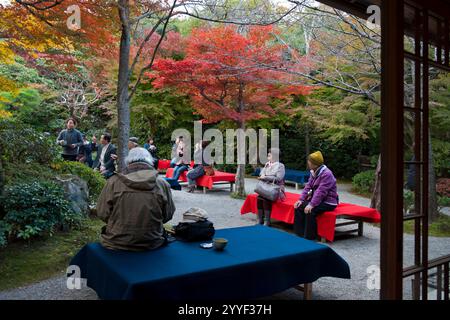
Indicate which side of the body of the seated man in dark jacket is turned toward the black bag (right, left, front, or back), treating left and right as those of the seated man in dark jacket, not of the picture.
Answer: right

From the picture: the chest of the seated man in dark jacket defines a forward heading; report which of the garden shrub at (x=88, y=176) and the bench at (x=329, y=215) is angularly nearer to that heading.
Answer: the garden shrub

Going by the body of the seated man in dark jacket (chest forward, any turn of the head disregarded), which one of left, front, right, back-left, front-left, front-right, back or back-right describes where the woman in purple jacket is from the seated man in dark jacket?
front-right

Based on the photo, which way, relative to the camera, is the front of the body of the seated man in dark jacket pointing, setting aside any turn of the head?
away from the camera

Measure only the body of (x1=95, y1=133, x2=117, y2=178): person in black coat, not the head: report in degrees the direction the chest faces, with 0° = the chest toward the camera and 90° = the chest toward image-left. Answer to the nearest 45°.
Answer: approximately 45°

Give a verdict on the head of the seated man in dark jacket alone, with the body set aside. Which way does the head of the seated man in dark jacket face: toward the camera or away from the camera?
away from the camera

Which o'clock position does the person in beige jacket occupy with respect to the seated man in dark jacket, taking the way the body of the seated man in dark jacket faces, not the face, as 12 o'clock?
The person in beige jacket is roughly at 1 o'clock from the seated man in dark jacket.

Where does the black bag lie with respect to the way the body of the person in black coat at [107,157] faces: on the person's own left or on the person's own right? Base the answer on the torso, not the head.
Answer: on the person's own left

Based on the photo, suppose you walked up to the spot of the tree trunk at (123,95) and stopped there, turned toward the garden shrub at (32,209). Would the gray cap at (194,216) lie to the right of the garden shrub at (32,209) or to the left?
left

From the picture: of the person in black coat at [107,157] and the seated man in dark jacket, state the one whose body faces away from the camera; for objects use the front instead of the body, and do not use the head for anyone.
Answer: the seated man in dark jacket

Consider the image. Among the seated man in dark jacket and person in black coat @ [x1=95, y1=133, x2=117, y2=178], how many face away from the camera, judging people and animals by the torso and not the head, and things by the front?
1

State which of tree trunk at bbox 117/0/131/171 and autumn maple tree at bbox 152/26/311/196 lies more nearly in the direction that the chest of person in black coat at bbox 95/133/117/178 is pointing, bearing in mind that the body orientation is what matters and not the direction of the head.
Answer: the tree trunk

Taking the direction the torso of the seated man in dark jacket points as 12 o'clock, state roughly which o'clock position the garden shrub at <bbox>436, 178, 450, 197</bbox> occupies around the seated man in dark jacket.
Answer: The garden shrub is roughly at 2 o'clock from the seated man in dark jacket.

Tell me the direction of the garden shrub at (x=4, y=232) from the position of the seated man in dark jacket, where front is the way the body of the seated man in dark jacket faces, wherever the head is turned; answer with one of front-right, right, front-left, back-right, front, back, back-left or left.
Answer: front-left

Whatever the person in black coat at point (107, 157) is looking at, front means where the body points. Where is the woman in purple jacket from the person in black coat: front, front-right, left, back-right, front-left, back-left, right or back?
left
